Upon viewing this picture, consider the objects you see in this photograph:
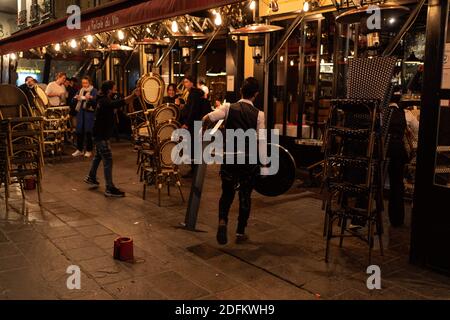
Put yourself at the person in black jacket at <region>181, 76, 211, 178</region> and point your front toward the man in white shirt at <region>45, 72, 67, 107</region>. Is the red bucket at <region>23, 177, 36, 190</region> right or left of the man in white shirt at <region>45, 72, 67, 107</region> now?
left

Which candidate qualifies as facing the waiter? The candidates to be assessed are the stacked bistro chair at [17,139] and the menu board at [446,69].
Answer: the stacked bistro chair

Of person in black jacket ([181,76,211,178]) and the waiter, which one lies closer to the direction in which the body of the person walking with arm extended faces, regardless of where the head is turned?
the person in black jacket

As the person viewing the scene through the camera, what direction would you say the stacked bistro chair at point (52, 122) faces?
facing the viewer and to the right of the viewer

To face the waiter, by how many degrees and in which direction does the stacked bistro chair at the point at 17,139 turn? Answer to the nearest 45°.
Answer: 0° — it already faces them

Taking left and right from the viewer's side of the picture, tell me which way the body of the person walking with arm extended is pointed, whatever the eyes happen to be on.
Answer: facing to the right of the viewer

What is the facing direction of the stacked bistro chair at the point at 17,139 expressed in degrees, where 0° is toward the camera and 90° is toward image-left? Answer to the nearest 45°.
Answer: approximately 315°
